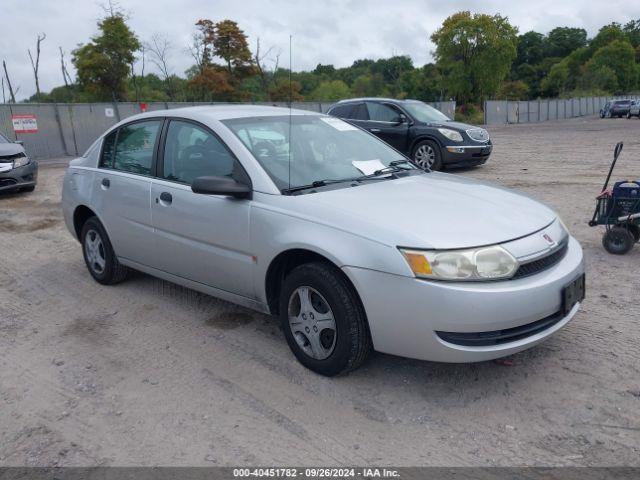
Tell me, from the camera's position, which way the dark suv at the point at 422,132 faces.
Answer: facing the viewer and to the right of the viewer

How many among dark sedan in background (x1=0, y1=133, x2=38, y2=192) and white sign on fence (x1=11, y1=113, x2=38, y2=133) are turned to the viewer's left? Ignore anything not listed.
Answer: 0

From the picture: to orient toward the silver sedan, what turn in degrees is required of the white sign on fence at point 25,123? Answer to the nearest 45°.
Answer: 0° — it already faces it

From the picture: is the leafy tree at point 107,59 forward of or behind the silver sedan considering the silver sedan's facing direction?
behind

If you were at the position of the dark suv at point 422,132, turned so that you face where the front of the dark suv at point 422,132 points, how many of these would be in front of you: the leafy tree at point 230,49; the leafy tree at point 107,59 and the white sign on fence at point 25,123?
0

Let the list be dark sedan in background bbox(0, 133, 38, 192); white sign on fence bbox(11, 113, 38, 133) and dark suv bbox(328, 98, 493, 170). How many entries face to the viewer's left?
0

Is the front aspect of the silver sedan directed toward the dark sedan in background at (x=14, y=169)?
no

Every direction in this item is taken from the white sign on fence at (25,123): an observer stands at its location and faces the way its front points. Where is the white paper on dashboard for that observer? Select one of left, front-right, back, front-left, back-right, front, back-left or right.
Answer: front

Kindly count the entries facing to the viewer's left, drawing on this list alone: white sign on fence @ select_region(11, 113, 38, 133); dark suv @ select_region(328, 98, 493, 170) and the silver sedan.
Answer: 0

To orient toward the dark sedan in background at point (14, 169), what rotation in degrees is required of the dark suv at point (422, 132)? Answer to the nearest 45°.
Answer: approximately 135° to its right

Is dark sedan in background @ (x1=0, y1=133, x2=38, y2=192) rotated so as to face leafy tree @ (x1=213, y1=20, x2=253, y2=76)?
no

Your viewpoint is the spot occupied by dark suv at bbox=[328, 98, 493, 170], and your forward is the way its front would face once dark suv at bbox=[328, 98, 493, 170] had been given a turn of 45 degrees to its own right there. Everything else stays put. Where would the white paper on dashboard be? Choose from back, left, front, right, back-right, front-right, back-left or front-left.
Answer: front

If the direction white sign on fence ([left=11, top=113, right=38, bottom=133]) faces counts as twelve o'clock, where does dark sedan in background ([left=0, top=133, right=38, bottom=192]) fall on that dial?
The dark sedan in background is roughly at 12 o'clock from the white sign on fence.

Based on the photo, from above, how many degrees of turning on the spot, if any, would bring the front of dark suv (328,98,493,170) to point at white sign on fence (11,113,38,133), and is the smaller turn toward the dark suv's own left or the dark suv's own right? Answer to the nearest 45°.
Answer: approximately 180°

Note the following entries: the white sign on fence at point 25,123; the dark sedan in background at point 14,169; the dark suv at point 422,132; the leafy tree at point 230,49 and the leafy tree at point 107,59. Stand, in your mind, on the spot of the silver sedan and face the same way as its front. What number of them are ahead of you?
0

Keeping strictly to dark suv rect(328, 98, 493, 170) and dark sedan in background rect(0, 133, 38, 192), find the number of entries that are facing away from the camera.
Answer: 0

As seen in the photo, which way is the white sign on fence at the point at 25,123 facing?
toward the camera

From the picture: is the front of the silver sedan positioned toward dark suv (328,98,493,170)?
no
